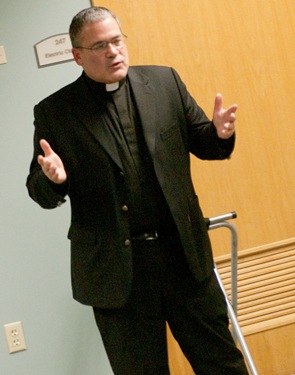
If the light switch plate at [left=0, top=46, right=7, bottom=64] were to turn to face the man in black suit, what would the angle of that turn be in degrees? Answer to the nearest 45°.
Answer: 0° — it already faces them

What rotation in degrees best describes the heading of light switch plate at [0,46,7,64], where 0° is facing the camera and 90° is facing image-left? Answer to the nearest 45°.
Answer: approximately 0°

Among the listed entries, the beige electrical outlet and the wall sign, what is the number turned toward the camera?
2

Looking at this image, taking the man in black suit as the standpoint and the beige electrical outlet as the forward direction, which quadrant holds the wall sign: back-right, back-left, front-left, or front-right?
front-right

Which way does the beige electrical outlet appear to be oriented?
toward the camera

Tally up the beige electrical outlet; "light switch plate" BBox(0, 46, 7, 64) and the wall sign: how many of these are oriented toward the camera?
3

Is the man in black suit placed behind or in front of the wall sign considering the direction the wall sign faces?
in front
